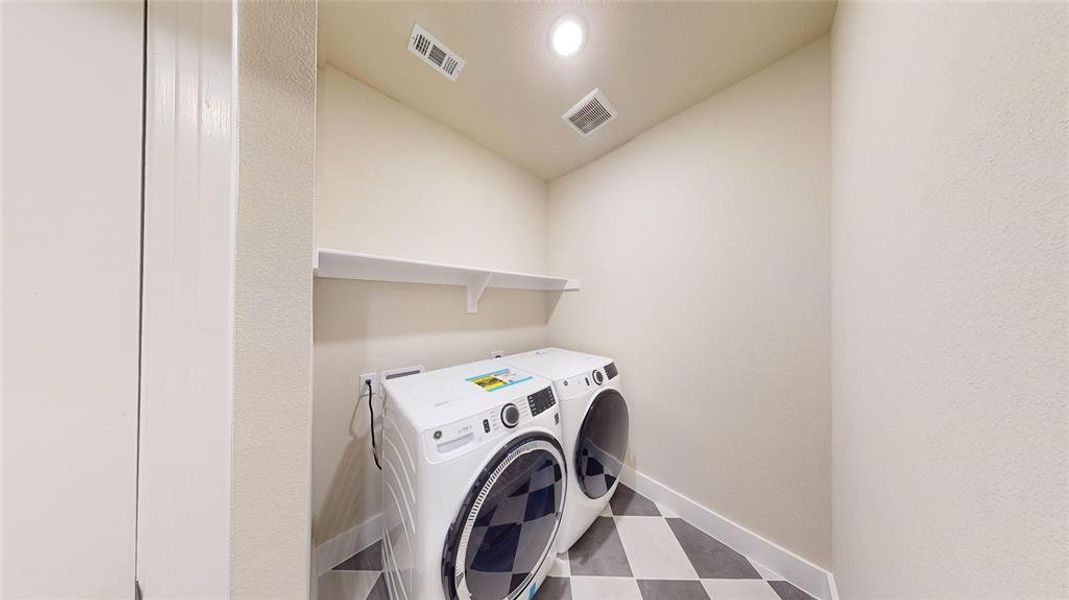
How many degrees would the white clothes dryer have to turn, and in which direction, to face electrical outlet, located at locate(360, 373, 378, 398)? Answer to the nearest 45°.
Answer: approximately 135° to its right

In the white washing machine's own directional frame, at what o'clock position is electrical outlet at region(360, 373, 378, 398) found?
The electrical outlet is roughly at 6 o'clock from the white washing machine.

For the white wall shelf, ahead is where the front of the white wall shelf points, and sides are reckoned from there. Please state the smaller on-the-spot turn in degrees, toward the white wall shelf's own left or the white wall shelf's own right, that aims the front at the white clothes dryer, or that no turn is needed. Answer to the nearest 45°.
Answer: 0° — it already faces it

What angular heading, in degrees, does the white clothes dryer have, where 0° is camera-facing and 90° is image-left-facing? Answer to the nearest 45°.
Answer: approximately 315°

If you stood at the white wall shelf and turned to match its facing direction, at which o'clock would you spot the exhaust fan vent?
The exhaust fan vent is roughly at 11 o'clock from the white wall shelf.

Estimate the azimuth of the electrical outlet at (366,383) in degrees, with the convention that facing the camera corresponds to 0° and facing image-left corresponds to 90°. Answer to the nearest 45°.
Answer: approximately 315°

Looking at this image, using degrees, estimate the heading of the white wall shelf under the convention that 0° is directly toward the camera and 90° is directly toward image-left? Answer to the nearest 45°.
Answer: approximately 315°

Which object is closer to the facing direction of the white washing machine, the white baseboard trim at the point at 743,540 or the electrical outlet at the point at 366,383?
the white baseboard trim

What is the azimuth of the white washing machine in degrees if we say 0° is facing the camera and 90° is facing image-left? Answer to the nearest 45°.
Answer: approximately 315°
